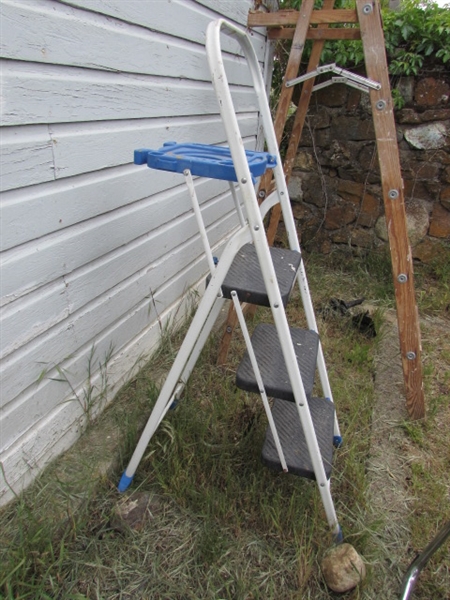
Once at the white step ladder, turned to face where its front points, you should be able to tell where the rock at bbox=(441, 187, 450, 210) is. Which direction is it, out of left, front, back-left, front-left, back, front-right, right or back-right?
front-left

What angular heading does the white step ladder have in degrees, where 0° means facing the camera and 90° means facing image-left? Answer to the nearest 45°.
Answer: approximately 270°

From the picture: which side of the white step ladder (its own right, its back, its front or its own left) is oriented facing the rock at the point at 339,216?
left

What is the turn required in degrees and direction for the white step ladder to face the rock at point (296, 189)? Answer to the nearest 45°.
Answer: approximately 90° to its left

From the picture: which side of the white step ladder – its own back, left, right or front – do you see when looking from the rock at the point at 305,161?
left

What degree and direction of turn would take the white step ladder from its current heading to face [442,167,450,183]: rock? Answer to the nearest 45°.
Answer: approximately 45° to its left

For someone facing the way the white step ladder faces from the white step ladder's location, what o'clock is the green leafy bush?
The green leafy bush is roughly at 10 o'clock from the white step ladder.

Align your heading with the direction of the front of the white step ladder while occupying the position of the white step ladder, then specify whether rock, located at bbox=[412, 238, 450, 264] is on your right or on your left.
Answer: on your left

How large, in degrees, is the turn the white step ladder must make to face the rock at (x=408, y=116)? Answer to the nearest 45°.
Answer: approximately 45° to its left
